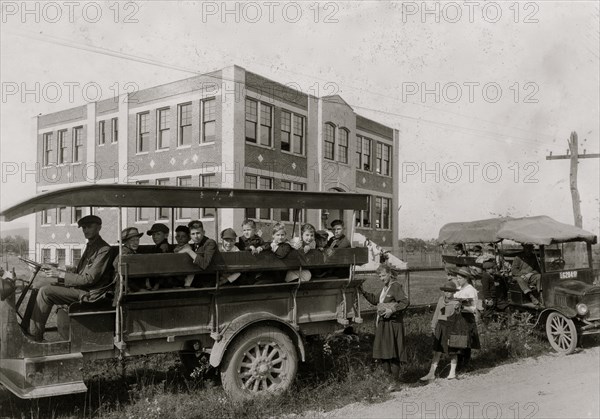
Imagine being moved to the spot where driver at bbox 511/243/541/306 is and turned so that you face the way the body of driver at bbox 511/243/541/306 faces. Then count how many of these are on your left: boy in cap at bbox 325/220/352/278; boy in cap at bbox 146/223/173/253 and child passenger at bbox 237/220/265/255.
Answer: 0

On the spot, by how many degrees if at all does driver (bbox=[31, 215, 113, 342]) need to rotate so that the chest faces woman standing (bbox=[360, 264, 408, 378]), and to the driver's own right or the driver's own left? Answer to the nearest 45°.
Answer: approximately 180°

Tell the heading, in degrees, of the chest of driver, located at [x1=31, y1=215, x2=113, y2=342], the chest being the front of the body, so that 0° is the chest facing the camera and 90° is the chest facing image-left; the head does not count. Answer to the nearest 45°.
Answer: approximately 90°

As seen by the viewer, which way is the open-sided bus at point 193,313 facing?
to the viewer's left

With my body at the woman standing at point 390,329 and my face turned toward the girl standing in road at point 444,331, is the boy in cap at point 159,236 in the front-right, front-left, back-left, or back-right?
back-left

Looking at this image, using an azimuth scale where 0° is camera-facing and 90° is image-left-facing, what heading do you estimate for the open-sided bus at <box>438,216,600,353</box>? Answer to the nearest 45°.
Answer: approximately 315°

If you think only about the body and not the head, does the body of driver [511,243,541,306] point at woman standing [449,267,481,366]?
no

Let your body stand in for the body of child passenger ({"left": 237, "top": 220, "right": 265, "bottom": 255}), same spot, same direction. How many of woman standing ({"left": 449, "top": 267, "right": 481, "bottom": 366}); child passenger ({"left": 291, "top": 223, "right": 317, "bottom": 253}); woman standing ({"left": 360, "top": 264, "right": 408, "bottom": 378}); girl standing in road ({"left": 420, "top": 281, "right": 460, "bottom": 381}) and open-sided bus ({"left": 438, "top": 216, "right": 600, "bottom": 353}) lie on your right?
0

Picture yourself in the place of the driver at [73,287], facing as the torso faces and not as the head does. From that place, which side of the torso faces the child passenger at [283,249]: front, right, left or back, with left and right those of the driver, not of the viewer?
back

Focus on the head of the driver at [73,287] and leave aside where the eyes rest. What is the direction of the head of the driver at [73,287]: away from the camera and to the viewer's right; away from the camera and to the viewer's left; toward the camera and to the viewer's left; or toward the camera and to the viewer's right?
toward the camera and to the viewer's left

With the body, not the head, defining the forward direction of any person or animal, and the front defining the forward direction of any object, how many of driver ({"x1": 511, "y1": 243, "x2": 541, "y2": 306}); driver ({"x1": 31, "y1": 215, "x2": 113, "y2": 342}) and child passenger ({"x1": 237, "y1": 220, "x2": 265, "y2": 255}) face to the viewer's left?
1

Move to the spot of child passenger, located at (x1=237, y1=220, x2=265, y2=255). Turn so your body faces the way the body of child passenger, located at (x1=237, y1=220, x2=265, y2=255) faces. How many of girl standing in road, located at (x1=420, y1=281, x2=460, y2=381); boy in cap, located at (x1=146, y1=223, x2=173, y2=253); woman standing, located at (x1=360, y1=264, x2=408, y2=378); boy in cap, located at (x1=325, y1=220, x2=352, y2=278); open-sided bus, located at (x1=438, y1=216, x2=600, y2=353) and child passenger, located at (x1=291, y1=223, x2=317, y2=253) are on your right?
1

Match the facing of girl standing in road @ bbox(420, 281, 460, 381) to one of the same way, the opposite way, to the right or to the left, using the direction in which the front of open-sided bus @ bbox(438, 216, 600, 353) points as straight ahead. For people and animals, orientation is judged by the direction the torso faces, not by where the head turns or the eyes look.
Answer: to the right

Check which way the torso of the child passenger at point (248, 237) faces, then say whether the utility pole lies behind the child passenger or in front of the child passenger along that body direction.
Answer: behind

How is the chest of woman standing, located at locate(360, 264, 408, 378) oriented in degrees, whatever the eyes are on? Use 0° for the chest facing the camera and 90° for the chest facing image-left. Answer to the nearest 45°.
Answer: approximately 45°
